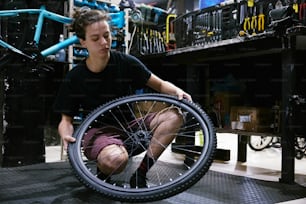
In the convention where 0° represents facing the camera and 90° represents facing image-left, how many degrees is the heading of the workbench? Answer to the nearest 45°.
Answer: approximately 45°

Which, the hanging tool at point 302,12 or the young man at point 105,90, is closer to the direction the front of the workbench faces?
the young man

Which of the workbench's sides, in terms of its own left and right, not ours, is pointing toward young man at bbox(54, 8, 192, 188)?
front
